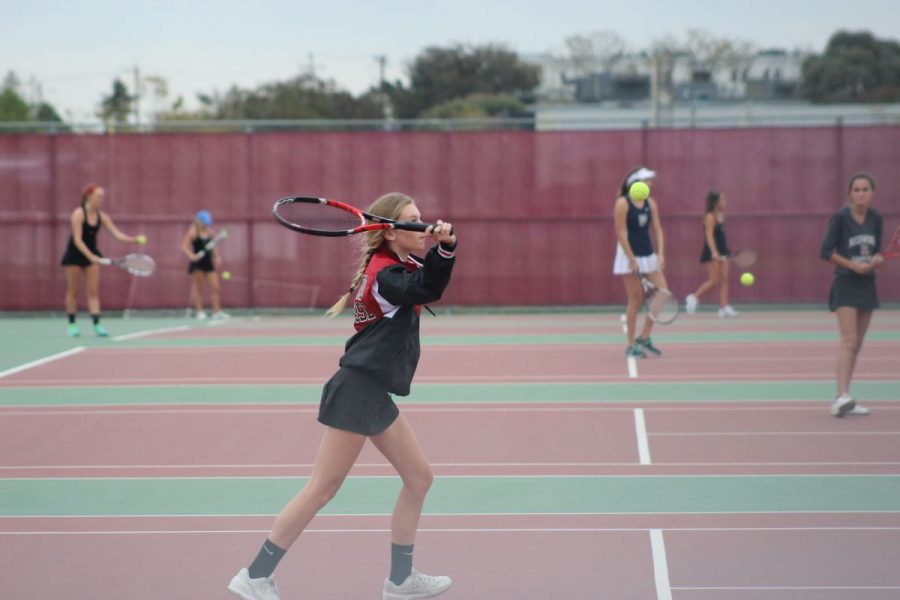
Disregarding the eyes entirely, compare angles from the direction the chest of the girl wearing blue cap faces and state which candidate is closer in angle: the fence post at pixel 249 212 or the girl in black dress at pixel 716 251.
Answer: the girl in black dress

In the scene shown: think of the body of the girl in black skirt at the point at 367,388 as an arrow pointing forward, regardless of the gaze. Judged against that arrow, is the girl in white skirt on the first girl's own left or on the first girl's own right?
on the first girl's own left

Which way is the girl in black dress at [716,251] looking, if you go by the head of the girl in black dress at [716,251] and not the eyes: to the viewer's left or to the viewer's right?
to the viewer's right

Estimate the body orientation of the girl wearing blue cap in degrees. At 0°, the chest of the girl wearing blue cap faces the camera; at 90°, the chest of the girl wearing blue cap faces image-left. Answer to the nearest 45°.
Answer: approximately 315°

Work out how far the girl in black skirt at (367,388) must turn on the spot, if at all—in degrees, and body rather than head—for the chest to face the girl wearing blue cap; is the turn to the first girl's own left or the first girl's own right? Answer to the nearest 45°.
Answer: approximately 90° to the first girl's own left

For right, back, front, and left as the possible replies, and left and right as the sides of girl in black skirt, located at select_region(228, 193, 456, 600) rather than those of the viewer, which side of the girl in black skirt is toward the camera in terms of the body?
right

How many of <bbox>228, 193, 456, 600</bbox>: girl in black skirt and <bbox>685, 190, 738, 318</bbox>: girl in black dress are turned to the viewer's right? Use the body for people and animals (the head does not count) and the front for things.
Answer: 2

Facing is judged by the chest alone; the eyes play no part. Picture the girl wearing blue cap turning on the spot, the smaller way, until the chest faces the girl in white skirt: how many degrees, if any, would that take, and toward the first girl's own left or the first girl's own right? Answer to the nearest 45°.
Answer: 0° — they already face them

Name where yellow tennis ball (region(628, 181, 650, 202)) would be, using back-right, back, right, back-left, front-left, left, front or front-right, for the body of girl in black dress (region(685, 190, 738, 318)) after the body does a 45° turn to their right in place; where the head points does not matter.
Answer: front-right

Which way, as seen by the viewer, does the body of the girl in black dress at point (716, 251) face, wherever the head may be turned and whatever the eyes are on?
to the viewer's right
